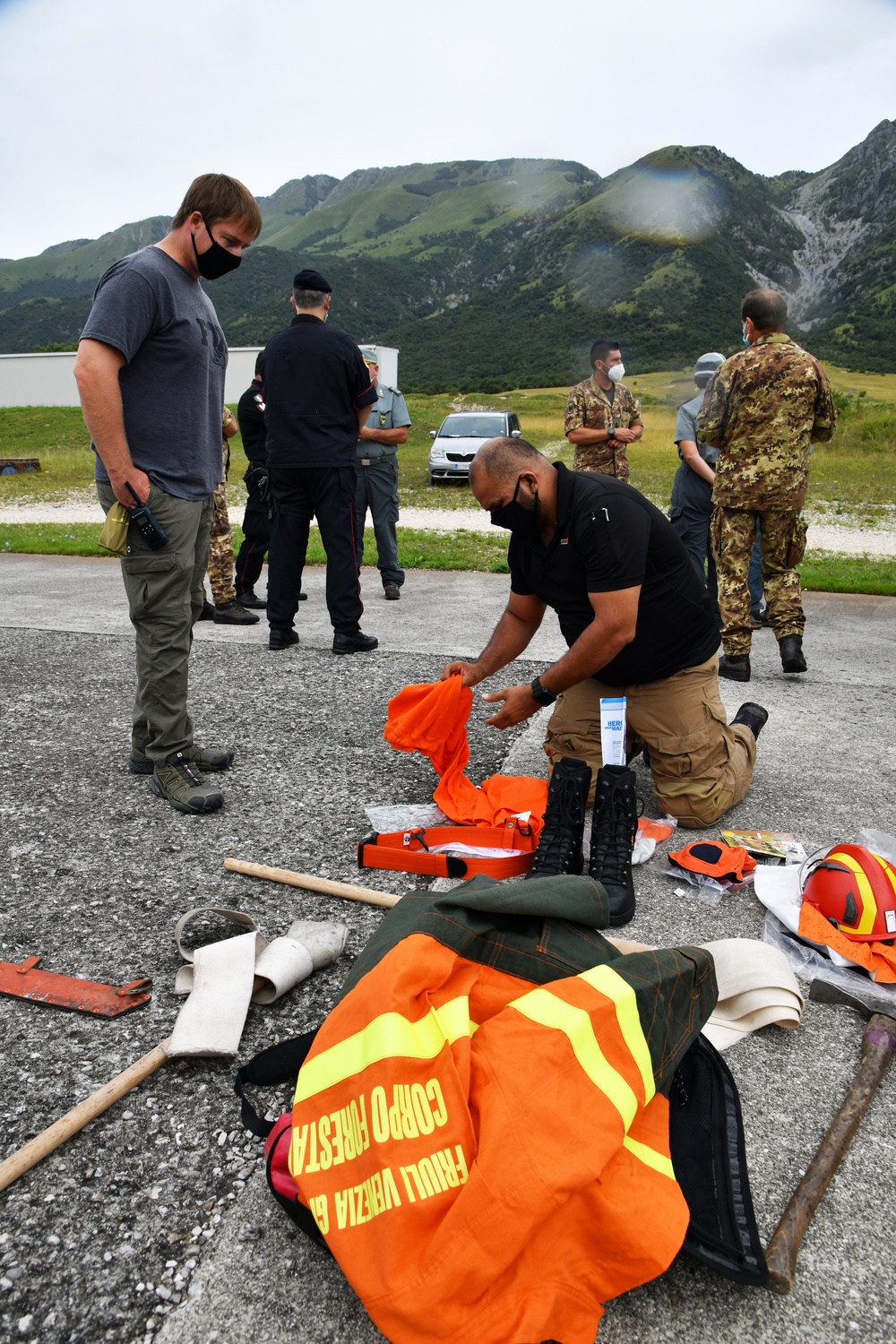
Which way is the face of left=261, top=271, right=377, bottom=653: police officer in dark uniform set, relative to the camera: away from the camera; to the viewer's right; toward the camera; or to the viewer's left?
away from the camera

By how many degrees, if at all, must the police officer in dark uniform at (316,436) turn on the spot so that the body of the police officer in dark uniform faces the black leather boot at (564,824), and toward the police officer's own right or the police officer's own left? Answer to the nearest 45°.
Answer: approximately 180°

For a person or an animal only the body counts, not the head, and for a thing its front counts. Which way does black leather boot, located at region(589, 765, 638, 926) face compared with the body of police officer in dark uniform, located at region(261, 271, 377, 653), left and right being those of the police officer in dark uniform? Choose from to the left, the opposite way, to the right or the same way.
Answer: the opposite way

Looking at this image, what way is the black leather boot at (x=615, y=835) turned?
toward the camera

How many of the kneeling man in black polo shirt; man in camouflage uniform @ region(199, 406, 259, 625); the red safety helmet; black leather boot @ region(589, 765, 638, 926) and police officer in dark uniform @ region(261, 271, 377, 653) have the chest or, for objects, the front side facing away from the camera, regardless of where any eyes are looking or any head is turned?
1

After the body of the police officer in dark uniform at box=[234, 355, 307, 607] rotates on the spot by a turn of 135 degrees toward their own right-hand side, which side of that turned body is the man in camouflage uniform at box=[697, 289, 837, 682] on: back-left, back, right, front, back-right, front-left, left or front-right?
left

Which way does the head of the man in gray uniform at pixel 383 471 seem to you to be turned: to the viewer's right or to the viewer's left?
to the viewer's left

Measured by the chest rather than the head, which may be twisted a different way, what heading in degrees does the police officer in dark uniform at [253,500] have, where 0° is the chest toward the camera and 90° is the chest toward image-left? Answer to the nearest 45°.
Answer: approximately 270°
